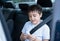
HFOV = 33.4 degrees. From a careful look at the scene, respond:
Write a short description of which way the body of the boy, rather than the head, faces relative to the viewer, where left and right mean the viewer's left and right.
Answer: facing the viewer and to the left of the viewer
